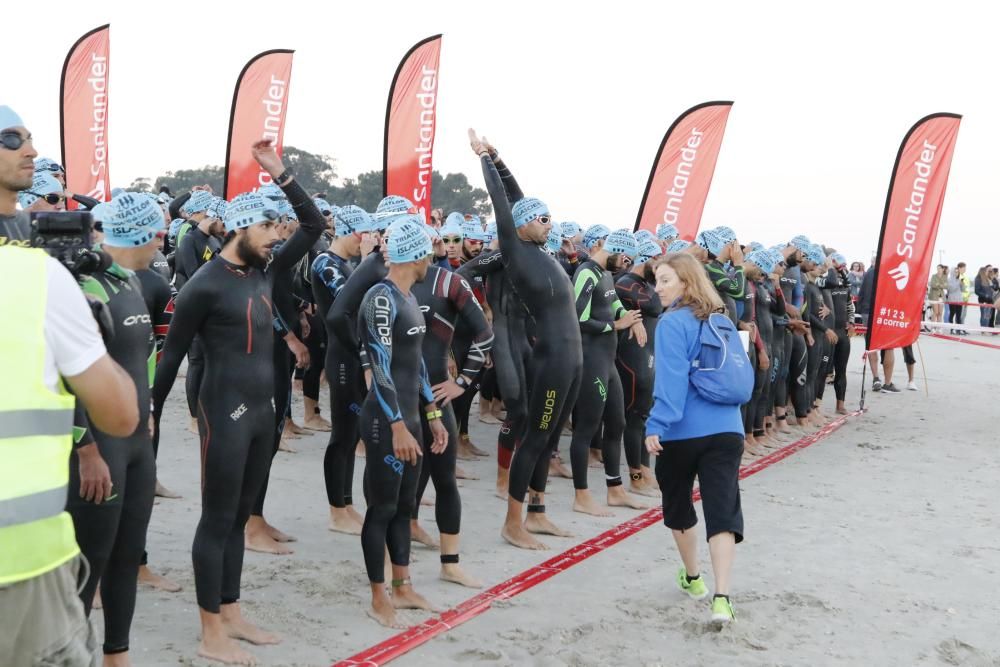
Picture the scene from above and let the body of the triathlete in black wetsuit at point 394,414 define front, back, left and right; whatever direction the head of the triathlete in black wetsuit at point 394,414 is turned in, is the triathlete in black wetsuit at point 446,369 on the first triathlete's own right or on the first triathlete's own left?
on the first triathlete's own left

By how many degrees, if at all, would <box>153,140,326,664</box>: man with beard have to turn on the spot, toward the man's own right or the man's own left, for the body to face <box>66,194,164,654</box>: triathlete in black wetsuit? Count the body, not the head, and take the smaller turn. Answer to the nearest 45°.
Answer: approximately 90° to the man's own right

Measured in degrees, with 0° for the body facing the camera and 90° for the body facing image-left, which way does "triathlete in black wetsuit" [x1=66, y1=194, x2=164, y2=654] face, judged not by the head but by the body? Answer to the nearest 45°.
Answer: approximately 315°

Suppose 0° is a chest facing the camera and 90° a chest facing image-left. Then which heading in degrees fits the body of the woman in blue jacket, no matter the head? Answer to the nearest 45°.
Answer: approximately 135°

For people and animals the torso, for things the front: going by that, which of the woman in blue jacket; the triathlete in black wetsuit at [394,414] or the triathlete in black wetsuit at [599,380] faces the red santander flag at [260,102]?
the woman in blue jacket

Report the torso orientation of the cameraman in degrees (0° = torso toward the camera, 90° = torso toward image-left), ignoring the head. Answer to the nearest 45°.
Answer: approximately 180°

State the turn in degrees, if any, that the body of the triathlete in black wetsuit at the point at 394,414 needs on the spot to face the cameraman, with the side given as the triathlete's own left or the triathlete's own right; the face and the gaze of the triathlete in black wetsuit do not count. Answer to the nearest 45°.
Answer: approximately 45° to the triathlete's own right

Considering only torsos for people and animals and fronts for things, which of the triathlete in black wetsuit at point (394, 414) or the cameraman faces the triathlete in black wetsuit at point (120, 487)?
the cameraman
